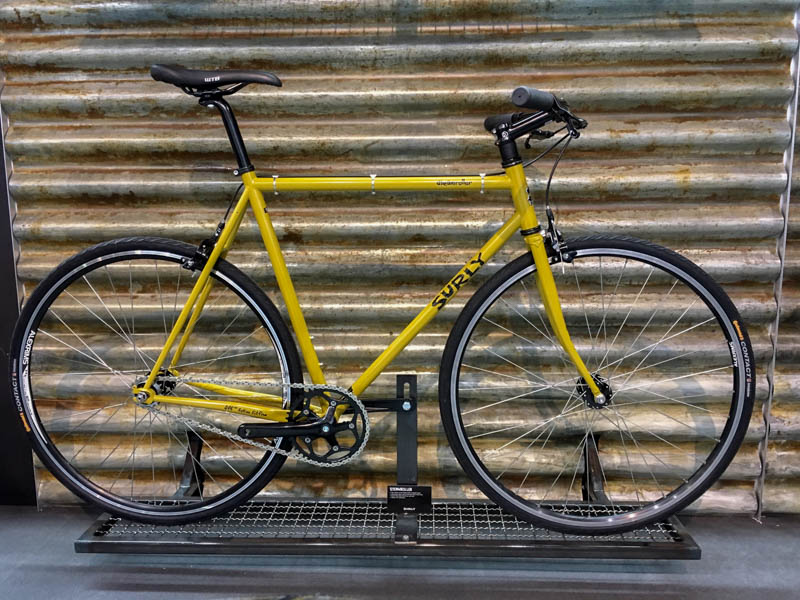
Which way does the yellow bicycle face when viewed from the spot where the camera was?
facing to the right of the viewer
